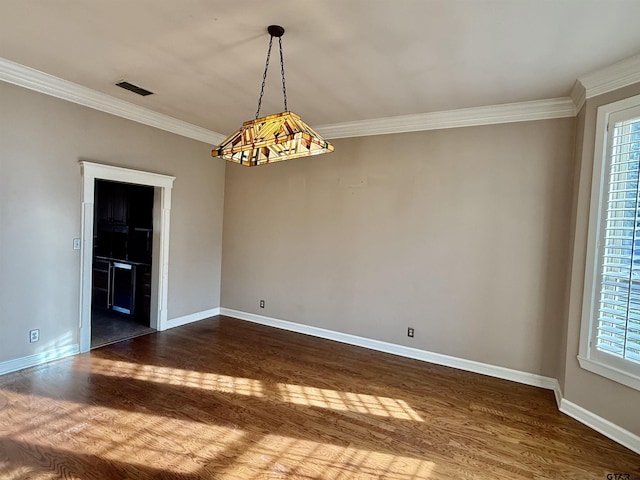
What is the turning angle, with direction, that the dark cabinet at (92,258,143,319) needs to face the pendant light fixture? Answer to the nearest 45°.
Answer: approximately 45° to its left

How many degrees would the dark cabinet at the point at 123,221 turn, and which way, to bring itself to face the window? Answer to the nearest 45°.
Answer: approximately 90° to its left

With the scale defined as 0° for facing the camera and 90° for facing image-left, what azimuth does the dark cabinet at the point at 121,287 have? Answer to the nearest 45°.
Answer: approximately 45°

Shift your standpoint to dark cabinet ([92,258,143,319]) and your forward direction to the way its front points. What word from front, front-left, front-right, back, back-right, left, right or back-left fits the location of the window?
left

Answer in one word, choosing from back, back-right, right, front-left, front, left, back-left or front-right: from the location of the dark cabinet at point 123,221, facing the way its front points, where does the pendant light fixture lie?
front-left

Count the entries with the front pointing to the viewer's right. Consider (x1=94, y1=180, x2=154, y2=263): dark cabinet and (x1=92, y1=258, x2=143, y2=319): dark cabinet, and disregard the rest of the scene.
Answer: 0

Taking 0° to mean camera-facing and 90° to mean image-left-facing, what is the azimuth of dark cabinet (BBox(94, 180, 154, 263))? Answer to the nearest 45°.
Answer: approximately 45°

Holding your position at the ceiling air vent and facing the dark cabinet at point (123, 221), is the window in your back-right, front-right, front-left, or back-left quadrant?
back-right

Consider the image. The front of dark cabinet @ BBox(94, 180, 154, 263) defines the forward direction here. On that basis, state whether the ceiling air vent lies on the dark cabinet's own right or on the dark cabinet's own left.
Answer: on the dark cabinet's own left
